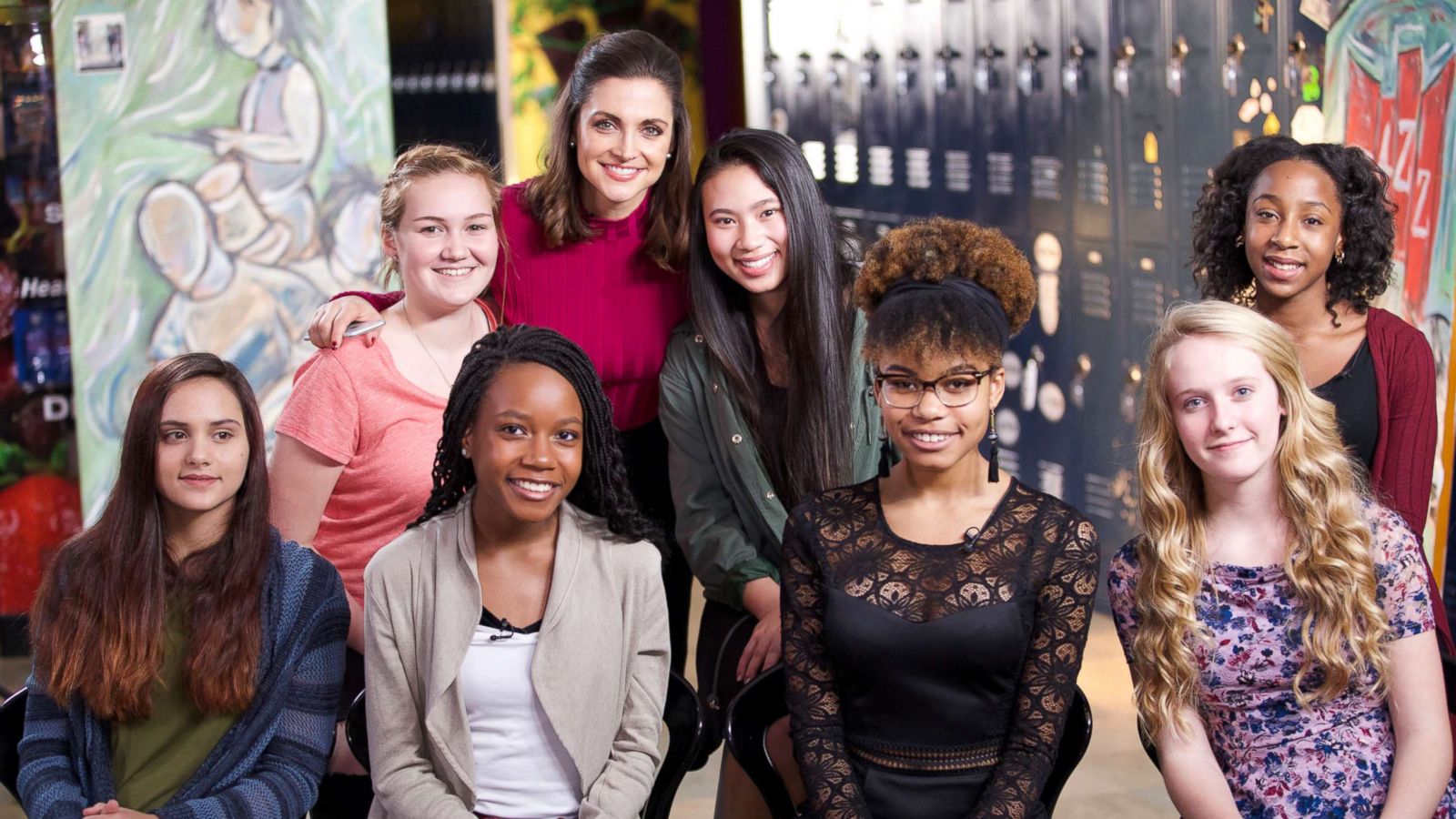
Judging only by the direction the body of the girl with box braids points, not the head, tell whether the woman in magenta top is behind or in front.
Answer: behind

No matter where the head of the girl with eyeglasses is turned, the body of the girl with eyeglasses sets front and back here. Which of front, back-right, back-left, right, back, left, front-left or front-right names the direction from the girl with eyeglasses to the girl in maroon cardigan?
back-left

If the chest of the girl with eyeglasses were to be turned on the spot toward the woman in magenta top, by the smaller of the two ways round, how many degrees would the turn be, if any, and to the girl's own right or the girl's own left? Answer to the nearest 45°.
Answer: approximately 135° to the girl's own right
